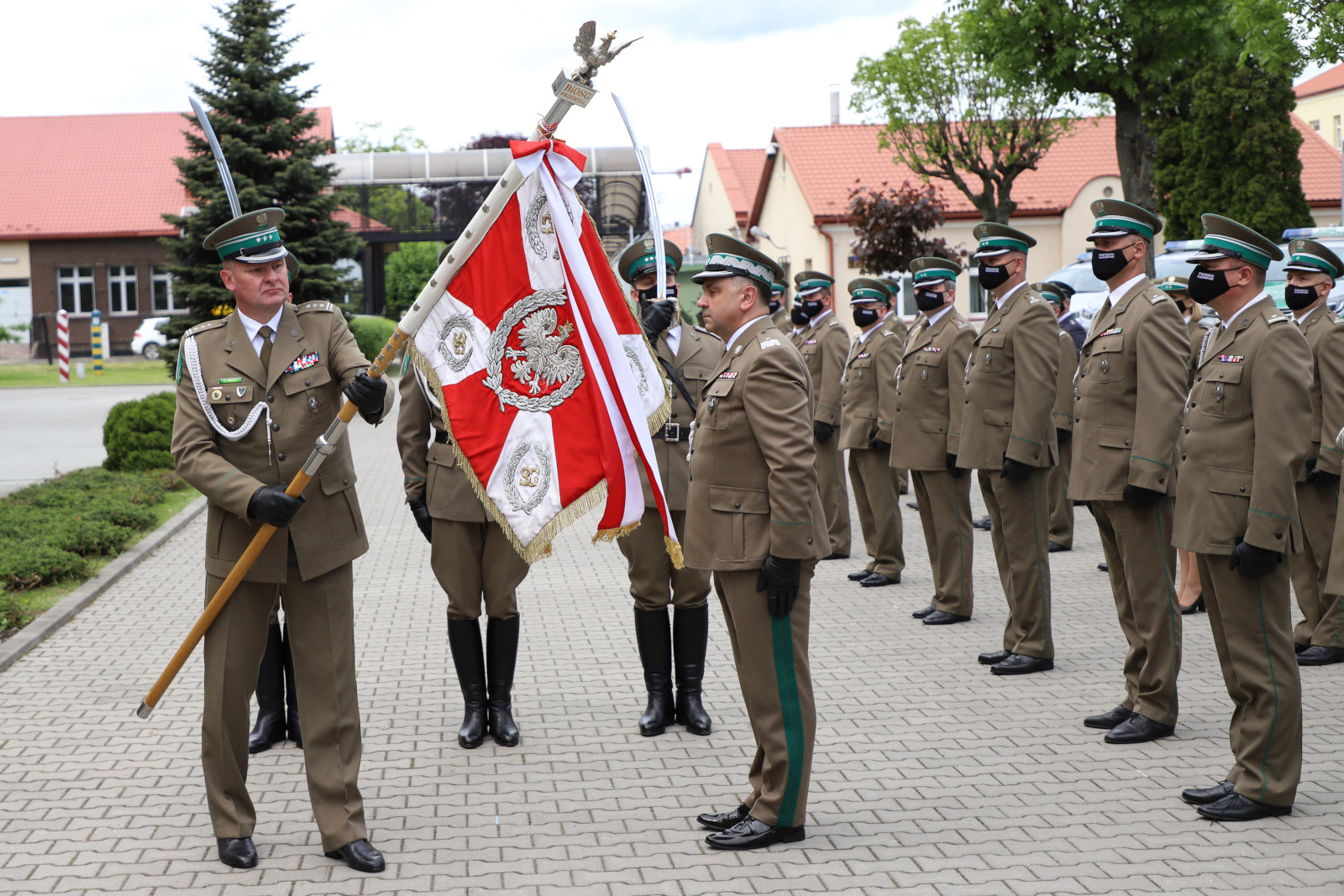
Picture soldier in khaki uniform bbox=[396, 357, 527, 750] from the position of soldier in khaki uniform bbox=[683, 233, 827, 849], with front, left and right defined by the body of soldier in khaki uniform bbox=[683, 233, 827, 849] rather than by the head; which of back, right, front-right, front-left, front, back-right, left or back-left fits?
front-right

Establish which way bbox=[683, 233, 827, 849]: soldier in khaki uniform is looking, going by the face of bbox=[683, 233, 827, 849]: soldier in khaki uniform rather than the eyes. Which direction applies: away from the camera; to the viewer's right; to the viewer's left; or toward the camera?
to the viewer's left

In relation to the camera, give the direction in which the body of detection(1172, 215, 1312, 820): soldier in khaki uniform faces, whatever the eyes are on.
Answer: to the viewer's left

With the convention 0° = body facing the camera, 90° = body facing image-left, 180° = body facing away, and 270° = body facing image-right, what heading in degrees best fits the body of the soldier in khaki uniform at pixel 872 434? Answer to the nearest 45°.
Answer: approximately 45°

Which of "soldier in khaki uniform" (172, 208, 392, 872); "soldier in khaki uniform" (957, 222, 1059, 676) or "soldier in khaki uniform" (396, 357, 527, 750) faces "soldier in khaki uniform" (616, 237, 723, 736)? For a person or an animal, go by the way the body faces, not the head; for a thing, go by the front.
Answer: "soldier in khaki uniform" (957, 222, 1059, 676)

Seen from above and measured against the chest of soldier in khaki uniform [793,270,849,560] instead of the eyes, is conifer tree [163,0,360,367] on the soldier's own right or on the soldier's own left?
on the soldier's own right

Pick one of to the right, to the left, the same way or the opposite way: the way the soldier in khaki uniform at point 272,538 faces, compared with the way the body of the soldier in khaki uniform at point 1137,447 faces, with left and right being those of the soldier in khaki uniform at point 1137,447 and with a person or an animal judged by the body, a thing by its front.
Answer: to the left

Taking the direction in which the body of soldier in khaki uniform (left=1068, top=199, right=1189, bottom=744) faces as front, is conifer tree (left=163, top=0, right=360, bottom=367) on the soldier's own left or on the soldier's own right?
on the soldier's own right

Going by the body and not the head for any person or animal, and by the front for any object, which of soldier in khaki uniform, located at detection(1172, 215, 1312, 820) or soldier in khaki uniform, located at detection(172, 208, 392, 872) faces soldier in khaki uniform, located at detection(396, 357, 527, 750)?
soldier in khaki uniform, located at detection(1172, 215, 1312, 820)

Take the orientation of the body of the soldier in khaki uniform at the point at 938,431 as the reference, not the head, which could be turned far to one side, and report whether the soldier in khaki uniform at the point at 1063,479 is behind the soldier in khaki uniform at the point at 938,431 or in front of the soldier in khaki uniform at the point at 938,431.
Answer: behind

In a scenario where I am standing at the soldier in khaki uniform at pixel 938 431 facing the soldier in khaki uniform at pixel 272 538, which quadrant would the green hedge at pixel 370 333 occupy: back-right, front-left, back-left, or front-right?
back-right

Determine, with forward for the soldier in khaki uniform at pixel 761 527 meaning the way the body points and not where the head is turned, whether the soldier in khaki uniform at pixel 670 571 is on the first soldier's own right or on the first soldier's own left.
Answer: on the first soldier's own right
